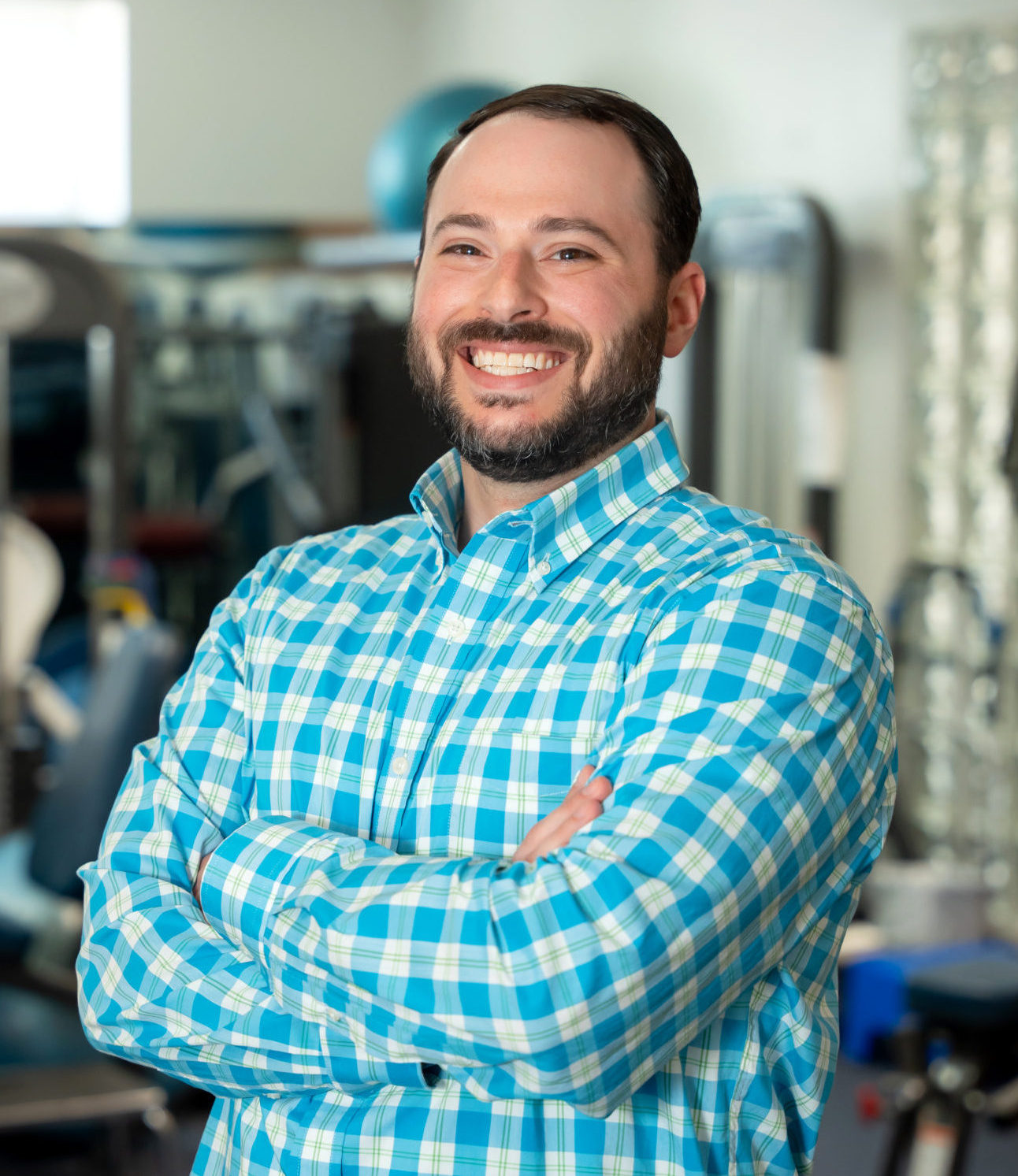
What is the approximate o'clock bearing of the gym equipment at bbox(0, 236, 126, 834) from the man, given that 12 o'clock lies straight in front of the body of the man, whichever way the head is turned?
The gym equipment is roughly at 4 o'clock from the man.

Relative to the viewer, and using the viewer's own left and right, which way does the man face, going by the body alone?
facing the viewer and to the left of the viewer

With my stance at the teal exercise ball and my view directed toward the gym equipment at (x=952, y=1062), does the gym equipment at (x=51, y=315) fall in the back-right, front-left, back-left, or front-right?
front-right

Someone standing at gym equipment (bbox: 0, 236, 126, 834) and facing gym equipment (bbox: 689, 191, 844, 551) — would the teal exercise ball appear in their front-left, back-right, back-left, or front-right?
front-left

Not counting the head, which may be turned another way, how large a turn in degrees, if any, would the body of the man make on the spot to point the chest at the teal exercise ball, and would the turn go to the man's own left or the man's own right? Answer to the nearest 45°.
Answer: approximately 135° to the man's own right

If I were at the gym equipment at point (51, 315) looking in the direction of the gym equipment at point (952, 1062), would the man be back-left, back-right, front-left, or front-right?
front-right

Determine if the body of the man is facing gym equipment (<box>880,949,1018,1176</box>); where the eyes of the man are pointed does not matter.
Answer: no

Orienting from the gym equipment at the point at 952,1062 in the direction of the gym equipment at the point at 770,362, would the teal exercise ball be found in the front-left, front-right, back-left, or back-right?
front-left

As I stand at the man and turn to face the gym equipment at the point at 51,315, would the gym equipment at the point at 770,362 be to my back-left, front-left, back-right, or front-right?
front-right

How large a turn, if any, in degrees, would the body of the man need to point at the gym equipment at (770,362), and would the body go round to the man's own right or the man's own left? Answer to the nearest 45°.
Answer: approximately 135° to the man's own right

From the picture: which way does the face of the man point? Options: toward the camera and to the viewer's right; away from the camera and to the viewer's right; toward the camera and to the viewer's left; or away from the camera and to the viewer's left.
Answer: toward the camera and to the viewer's left
